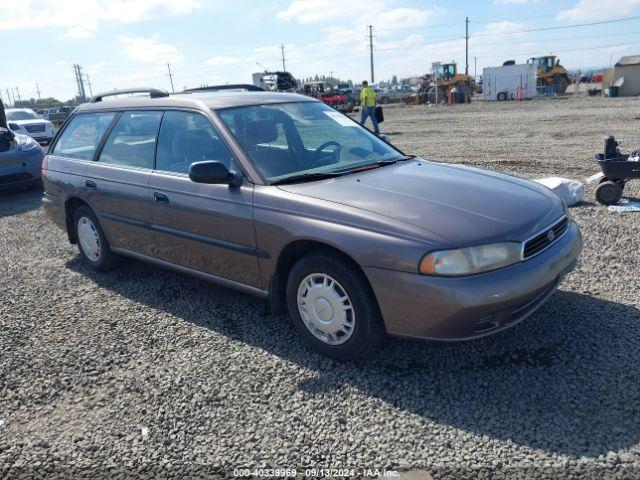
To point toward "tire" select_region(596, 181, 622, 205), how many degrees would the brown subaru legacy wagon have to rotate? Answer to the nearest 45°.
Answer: approximately 90° to its left

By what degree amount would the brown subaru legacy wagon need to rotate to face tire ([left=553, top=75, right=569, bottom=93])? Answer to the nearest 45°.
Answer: approximately 90° to its left

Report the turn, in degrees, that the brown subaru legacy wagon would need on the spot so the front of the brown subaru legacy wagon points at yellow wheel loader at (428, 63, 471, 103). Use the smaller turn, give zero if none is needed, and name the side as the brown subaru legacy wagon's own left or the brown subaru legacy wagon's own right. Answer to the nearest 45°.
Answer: approximately 135° to the brown subaru legacy wagon's own left

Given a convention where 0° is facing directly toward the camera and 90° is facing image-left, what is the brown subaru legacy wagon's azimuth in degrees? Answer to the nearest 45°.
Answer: approximately 315°

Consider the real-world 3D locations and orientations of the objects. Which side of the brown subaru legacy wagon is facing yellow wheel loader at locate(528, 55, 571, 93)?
left

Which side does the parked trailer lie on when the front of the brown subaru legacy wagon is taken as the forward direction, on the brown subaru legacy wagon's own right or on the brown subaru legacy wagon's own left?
on the brown subaru legacy wagon's own left

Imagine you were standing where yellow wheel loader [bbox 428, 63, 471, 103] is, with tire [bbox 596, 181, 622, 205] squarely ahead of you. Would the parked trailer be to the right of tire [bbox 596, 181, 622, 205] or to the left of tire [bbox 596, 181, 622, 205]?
left
